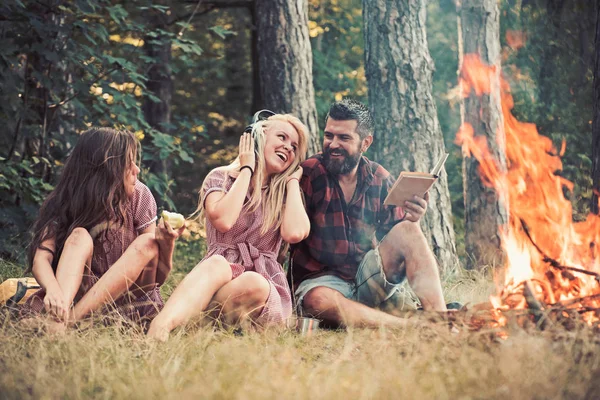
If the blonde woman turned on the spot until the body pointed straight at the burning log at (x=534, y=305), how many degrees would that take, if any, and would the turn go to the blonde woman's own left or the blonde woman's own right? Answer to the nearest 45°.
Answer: approximately 45° to the blonde woman's own left

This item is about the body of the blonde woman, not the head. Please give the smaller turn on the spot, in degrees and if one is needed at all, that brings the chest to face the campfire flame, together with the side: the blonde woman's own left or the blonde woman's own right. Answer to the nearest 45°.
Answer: approximately 45° to the blonde woman's own left

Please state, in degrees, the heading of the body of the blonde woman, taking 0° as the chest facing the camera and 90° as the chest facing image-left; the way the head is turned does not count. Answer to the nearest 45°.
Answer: approximately 0°

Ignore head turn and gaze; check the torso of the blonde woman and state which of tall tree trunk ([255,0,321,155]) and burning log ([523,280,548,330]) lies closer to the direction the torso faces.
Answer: the burning log

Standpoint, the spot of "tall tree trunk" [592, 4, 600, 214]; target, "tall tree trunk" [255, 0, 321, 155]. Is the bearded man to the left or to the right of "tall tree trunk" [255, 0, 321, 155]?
left

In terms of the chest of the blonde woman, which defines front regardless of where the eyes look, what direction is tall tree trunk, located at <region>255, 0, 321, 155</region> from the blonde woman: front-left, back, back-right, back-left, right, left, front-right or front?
back

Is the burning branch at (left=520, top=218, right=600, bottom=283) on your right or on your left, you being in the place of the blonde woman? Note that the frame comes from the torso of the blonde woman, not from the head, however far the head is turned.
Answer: on your left

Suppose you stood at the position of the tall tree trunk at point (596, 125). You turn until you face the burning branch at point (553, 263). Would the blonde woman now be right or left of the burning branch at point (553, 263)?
right

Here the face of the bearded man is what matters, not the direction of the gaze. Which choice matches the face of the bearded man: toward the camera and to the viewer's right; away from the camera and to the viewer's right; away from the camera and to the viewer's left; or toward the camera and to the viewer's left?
toward the camera and to the viewer's left

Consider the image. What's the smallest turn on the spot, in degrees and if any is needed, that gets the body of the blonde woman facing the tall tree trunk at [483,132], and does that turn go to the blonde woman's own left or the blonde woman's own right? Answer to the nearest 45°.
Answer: approximately 135° to the blonde woman's own left

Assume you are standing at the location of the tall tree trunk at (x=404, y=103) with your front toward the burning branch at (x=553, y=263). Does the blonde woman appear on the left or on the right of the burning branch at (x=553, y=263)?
right
